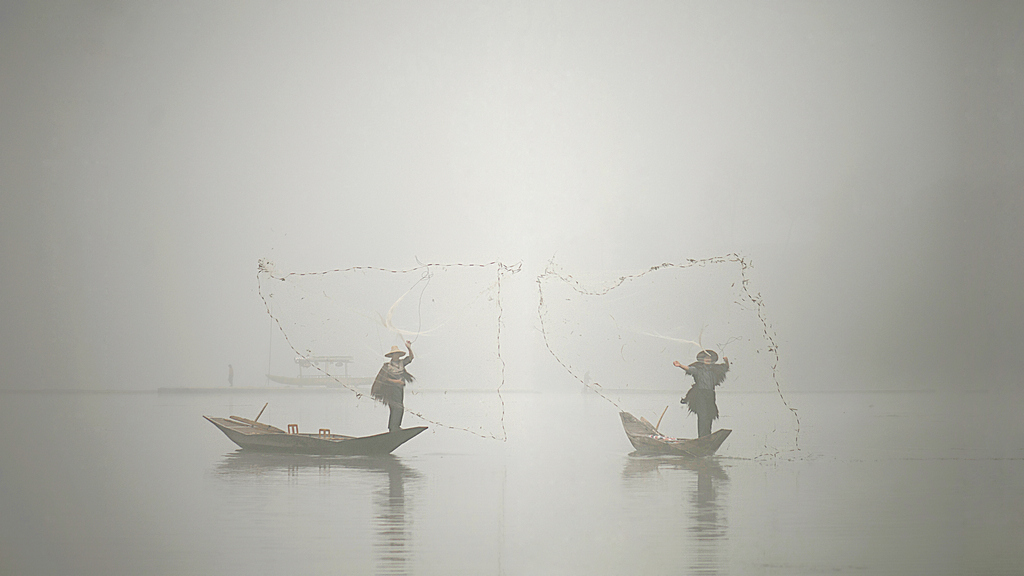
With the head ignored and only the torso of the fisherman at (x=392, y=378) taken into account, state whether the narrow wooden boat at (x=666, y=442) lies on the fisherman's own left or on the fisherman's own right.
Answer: on the fisherman's own left
